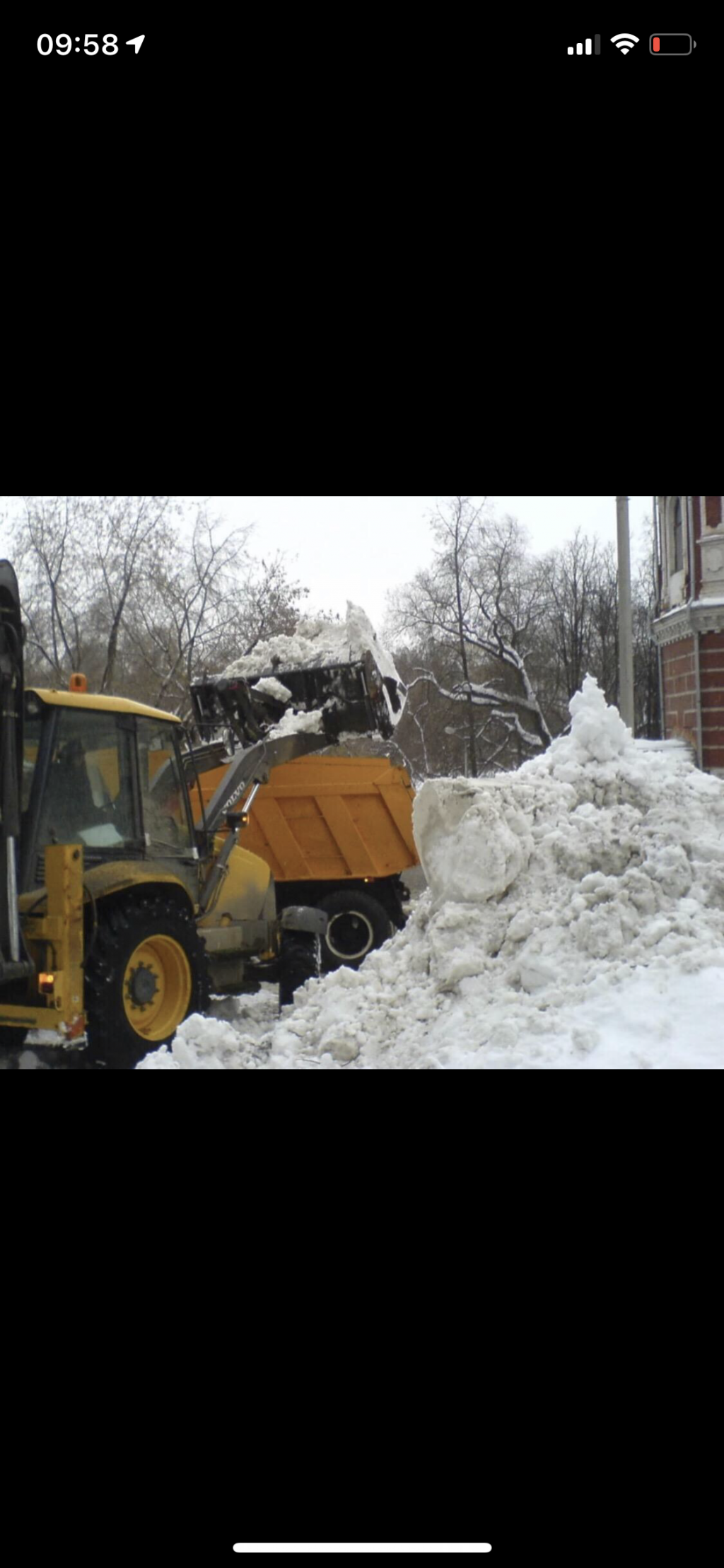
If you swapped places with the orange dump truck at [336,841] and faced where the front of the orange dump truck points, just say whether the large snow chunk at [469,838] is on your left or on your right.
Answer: on your left

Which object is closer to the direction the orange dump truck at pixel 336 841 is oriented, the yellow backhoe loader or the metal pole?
the yellow backhoe loader

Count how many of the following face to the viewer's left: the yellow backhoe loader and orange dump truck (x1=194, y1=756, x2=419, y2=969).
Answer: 1

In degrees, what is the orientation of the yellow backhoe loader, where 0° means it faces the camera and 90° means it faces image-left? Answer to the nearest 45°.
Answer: approximately 225°

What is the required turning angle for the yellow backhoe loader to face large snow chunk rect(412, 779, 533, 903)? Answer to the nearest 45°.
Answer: approximately 45° to its right

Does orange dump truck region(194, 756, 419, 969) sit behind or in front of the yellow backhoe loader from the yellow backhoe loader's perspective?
in front

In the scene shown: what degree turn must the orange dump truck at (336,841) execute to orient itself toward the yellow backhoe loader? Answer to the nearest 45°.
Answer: approximately 90° to its left

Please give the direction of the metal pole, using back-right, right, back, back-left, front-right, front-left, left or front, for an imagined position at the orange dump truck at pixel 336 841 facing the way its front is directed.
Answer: back-right

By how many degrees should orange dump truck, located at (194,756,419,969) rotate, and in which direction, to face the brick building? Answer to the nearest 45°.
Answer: approximately 135° to its right

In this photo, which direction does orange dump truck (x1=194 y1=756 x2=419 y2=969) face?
to the viewer's left

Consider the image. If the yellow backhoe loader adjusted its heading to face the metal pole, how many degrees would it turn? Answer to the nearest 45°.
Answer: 0° — it already faces it
